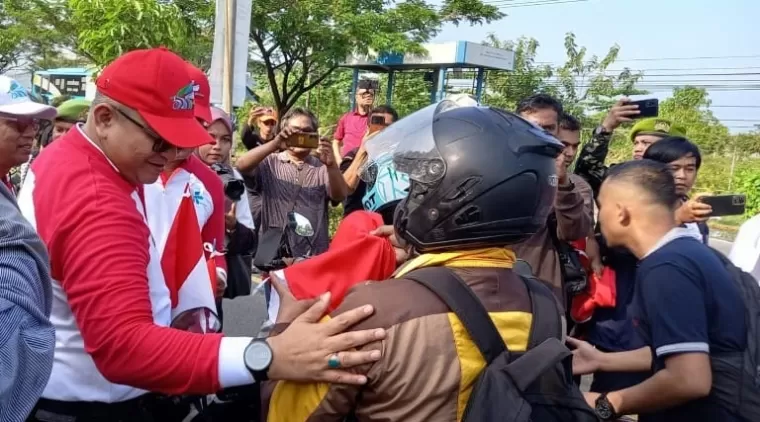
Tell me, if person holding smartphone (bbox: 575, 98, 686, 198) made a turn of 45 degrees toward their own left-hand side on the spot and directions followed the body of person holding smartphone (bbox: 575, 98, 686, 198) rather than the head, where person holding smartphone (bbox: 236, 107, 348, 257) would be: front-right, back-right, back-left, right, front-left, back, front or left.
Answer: right

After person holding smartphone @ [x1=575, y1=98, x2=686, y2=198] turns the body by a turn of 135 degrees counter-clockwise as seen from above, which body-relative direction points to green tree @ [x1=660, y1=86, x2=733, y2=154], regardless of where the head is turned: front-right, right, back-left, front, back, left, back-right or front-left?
left

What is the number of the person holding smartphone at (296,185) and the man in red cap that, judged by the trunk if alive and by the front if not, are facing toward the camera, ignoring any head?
1

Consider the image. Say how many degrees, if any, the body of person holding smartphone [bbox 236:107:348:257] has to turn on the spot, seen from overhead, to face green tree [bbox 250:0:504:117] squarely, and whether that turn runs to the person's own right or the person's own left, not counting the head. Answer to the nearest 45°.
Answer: approximately 180°

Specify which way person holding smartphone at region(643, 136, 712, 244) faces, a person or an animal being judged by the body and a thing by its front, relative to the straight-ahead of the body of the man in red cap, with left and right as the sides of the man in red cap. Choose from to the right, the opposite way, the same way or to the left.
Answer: to the right

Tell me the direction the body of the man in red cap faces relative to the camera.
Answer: to the viewer's right

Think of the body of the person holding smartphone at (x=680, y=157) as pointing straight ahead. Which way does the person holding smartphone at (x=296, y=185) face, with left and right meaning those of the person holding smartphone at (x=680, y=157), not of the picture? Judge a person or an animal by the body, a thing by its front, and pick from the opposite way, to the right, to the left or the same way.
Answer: the same way

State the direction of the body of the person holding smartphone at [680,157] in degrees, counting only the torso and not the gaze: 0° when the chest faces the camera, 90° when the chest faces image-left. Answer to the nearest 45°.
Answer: approximately 45°

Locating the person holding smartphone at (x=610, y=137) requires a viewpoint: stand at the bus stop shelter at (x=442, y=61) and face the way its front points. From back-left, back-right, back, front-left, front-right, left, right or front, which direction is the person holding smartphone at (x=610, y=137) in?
front-left

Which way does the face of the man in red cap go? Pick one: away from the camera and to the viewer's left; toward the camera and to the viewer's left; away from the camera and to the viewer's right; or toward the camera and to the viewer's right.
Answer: toward the camera and to the viewer's right

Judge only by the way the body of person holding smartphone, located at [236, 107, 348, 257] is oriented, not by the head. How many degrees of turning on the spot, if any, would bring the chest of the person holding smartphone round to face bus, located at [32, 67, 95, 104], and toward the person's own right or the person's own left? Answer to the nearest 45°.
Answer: approximately 180°

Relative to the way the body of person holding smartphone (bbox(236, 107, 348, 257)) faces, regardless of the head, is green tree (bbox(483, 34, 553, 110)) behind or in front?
behind
